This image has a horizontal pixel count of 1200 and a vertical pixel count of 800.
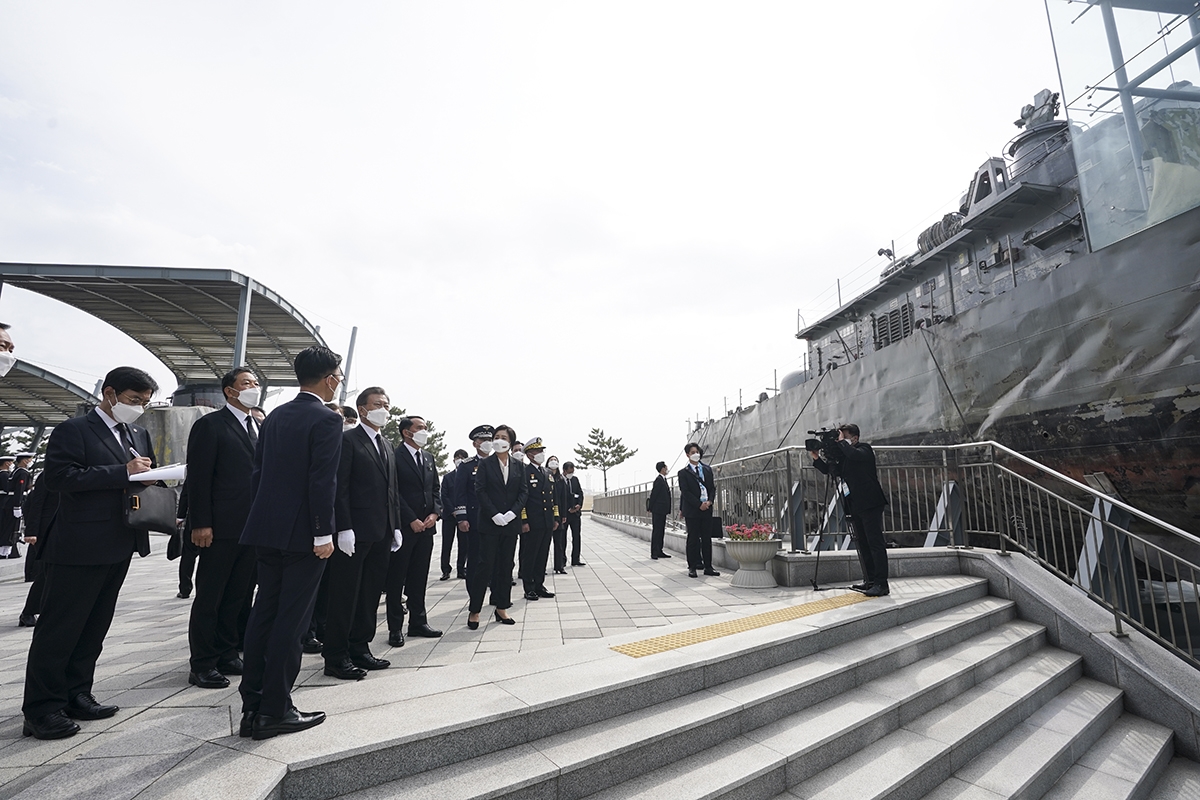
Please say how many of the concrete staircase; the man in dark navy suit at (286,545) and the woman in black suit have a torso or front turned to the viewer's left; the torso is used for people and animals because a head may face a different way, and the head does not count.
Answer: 0

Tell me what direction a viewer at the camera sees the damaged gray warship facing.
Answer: facing the viewer and to the right of the viewer

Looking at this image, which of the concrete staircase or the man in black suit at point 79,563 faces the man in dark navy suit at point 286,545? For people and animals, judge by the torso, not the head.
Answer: the man in black suit at point 79,563

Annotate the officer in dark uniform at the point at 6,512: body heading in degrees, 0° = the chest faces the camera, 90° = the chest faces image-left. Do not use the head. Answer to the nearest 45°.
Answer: approximately 270°

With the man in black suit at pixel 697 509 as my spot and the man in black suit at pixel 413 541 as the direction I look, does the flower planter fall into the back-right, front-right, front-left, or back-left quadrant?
front-left

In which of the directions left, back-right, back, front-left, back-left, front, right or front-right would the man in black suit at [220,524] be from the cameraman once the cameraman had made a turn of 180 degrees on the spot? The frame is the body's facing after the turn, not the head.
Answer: back-right

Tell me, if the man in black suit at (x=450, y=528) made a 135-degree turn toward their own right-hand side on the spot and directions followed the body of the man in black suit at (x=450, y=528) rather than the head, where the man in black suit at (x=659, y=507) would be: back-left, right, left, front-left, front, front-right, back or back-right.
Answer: back

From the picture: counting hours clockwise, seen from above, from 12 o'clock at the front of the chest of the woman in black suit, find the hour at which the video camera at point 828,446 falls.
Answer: The video camera is roughly at 9 o'clock from the woman in black suit.

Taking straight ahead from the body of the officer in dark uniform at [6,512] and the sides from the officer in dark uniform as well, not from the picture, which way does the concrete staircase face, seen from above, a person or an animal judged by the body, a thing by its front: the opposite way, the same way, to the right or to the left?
to the right

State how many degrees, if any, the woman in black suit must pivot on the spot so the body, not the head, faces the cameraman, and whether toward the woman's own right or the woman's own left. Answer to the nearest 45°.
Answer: approximately 90° to the woman's own left

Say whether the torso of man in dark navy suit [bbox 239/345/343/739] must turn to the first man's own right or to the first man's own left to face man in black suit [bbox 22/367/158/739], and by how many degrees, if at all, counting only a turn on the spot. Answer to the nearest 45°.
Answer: approximately 90° to the first man's own left

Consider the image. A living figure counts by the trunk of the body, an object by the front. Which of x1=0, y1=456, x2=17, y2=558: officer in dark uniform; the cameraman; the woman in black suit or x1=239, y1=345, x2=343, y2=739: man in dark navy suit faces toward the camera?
the woman in black suit

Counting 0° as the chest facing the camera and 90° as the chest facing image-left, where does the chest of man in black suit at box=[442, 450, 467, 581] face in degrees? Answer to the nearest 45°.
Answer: approximately 315°
